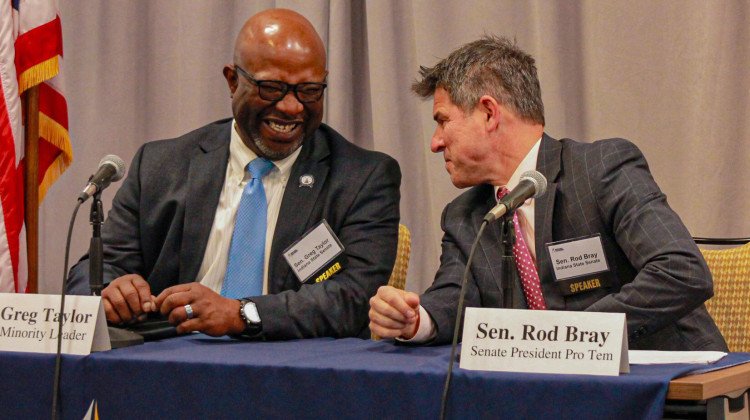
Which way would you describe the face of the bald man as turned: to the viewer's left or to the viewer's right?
to the viewer's right

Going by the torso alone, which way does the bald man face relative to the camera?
toward the camera

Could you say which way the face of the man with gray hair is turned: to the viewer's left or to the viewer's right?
to the viewer's left

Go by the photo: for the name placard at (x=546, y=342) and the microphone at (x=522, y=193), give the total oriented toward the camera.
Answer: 1

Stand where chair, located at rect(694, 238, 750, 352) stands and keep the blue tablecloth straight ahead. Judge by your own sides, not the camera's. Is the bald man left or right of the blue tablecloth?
right

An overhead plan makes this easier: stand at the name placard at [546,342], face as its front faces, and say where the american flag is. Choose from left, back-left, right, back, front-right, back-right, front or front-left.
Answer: back-right

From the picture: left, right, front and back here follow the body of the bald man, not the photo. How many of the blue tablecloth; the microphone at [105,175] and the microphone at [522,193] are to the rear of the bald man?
0

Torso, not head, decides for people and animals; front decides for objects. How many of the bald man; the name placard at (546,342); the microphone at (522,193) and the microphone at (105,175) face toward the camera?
2

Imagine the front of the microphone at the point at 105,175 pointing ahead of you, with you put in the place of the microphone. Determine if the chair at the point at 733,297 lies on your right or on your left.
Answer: on your right

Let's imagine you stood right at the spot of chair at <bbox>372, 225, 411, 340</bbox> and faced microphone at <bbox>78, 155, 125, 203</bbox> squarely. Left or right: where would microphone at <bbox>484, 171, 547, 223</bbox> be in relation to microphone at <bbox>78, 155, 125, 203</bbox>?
left

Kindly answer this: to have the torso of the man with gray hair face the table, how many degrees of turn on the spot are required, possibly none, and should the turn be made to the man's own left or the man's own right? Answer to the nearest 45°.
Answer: approximately 45° to the man's own left

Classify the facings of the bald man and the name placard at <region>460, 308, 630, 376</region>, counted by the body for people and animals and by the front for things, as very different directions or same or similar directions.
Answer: same or similar directions

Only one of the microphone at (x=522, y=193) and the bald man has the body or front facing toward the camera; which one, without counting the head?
the bald man

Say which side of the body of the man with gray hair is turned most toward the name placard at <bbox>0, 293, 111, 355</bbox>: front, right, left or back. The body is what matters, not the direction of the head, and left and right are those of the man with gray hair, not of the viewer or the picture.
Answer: front

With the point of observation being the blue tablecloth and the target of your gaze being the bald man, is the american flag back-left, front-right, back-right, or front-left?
front-left

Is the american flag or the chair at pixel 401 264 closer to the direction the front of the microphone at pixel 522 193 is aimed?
the chair

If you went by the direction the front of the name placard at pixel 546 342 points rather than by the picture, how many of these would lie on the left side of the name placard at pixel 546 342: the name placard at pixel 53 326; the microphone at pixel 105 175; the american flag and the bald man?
0

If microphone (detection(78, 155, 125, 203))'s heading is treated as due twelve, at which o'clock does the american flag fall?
The american flag is roughly at 10 o'clock from the microphone.

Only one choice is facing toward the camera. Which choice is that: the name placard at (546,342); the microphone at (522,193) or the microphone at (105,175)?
the name placard

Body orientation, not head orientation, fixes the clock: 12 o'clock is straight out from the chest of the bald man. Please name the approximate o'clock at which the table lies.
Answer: The table is roughly at 11 o'clock from the bald man.

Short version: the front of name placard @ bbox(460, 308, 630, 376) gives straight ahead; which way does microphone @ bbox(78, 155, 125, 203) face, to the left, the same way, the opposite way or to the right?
the opposite way
